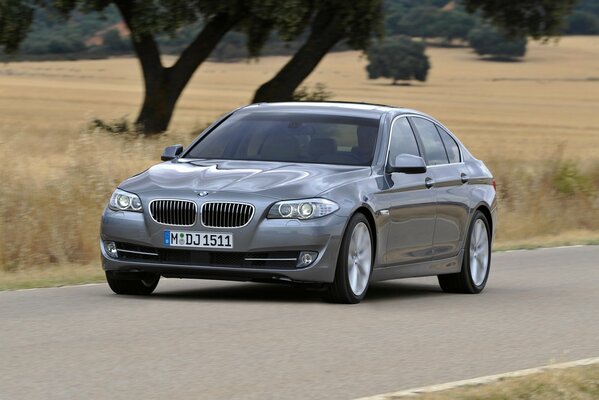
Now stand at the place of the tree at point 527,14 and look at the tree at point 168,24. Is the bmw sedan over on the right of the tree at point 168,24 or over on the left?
left

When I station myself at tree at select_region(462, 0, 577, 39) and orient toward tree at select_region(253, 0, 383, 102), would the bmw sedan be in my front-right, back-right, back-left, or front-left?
front-left

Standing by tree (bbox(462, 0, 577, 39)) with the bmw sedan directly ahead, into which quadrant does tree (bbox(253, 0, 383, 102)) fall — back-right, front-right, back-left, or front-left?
front-right

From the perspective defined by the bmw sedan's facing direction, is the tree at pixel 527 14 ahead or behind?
behind

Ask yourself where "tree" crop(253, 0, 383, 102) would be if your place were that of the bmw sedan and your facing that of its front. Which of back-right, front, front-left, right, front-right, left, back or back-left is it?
back-right

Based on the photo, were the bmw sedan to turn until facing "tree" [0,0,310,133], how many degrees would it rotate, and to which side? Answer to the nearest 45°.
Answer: approximately 135° to its right

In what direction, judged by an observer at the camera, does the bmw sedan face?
facing the viewer and to the left of the viewer
